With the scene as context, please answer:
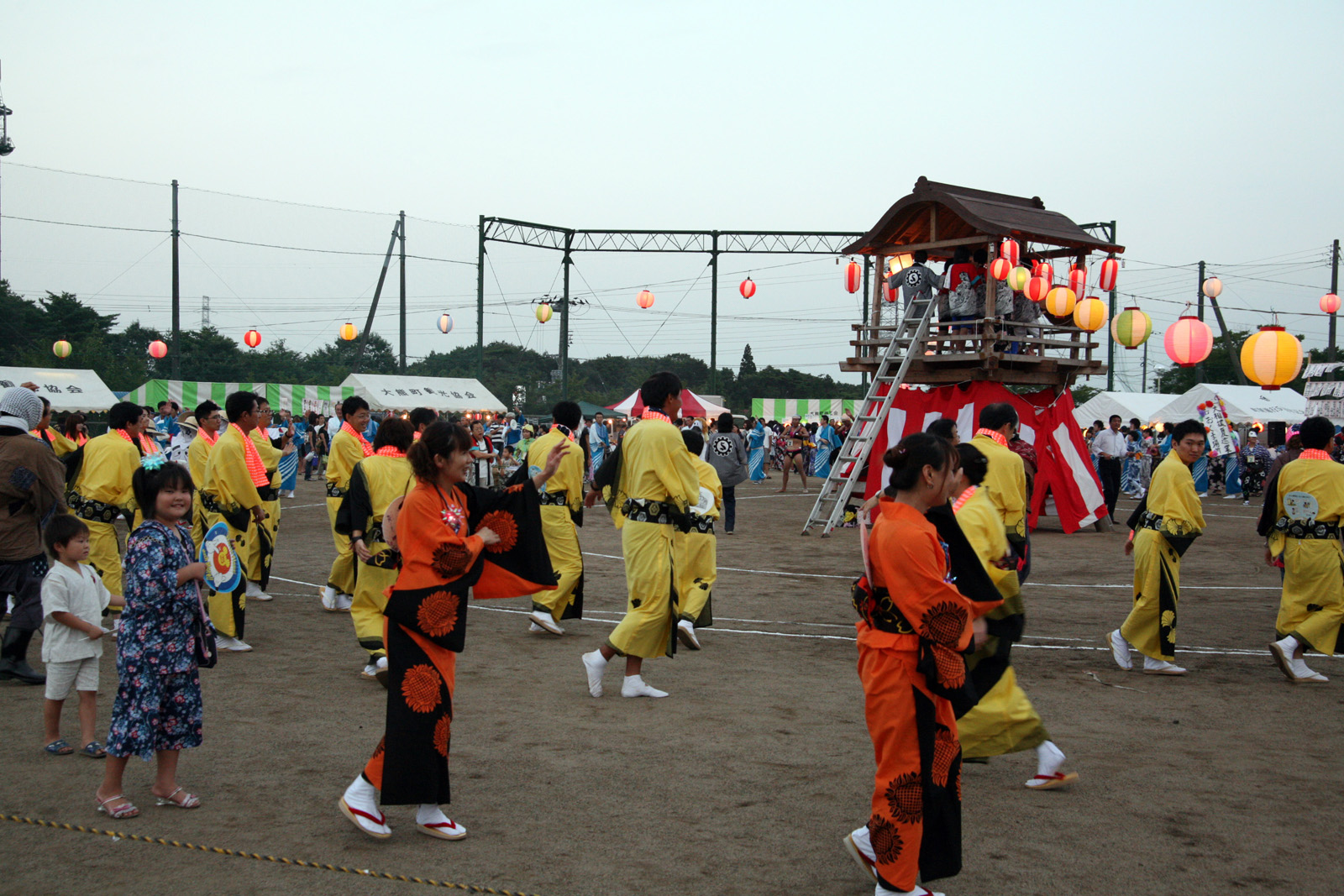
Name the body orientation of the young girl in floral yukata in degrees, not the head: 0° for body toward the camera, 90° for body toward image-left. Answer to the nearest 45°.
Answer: approximately 315°

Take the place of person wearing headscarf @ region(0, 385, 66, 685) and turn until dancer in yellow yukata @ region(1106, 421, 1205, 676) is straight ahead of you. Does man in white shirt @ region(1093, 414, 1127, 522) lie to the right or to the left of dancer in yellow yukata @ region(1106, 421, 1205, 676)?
left

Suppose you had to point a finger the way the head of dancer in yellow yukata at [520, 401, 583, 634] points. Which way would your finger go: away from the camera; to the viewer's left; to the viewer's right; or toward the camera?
away from the camera

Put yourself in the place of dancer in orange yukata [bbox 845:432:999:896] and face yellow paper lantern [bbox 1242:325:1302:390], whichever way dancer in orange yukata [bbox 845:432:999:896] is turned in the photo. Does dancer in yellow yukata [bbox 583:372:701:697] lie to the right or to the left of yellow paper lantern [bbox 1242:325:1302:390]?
left

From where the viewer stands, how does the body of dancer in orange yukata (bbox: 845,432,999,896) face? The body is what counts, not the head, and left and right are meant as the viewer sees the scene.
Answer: facing to the right of the viewer

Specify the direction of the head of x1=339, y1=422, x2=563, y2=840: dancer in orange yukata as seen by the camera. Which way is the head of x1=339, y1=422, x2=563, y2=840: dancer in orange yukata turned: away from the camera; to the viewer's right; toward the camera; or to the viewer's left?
to the viewer's right
